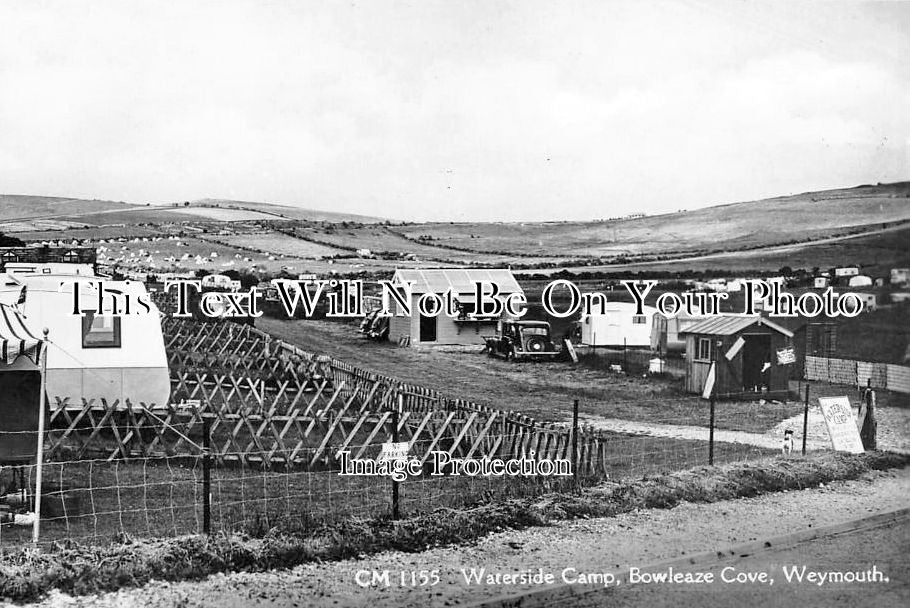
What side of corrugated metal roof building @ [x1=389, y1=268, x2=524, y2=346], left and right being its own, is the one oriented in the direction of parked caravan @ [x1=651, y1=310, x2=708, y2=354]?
left

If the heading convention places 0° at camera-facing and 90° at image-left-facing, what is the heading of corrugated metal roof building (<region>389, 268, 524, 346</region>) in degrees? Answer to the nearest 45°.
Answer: approximately 0°

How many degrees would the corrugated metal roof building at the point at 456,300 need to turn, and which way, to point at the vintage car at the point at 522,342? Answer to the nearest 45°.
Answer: approximately 90° to its left

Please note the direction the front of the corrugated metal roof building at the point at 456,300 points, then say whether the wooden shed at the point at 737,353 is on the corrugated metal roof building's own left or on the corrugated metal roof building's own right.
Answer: on the corrugated metal roof building's own left

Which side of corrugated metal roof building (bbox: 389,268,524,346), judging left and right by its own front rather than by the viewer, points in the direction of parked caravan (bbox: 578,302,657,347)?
left

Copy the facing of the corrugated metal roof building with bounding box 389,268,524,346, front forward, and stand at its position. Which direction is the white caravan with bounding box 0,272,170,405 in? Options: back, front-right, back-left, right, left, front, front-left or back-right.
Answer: front

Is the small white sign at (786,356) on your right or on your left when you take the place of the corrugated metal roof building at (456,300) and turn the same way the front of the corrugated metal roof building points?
on your left
